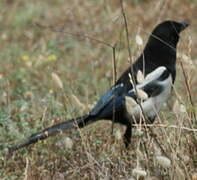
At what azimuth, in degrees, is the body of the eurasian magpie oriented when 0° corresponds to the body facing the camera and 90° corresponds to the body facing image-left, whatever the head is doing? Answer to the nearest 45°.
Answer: approximately 270°
